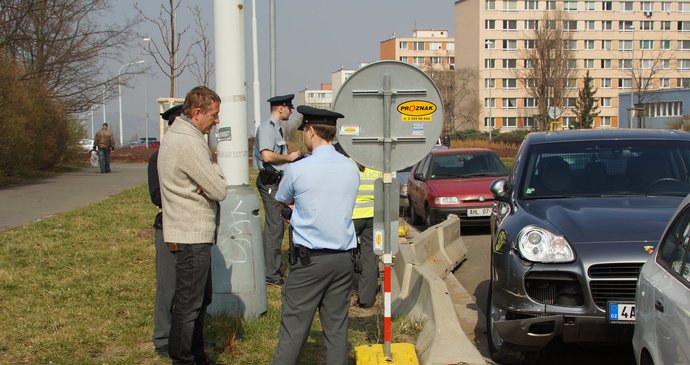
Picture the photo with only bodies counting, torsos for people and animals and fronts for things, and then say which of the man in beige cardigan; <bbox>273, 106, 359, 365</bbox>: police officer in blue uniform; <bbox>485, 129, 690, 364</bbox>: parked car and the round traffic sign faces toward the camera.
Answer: the parked car

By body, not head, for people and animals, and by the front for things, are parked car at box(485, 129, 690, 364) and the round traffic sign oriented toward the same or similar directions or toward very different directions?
very different directions

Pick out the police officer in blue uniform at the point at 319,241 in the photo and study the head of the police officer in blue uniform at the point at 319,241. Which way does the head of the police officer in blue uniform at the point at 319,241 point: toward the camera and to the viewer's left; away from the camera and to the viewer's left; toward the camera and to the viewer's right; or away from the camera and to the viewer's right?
away from the camera and to the viewer's left

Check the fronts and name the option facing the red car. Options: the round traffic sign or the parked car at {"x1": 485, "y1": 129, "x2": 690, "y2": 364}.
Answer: the round traffic sign

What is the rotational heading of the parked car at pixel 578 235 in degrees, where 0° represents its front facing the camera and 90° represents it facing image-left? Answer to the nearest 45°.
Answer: approximately 0°

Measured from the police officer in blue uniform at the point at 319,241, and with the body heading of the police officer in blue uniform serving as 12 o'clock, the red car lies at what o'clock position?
The red car is roughly at 2 o'clock from the police officer in blue uniform.

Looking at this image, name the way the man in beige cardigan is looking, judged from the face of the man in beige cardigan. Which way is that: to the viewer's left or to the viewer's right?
to the viewer's right

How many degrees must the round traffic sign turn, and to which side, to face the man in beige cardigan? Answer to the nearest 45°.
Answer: approximately 135° to its left

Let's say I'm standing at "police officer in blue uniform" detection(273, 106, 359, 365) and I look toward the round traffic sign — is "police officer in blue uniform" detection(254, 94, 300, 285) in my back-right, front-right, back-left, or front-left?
front-left

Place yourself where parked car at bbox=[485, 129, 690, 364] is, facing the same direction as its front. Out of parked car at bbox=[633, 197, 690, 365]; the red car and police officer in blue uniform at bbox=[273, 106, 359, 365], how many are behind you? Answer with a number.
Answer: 1

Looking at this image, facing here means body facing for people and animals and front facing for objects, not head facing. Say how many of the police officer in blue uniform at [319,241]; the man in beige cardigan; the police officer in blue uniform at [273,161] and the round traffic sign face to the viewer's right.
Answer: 2

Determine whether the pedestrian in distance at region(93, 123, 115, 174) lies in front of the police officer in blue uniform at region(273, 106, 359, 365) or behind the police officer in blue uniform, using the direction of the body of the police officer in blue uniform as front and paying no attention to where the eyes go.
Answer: in front

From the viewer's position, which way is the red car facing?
facing the viewer and to the right of the viewer

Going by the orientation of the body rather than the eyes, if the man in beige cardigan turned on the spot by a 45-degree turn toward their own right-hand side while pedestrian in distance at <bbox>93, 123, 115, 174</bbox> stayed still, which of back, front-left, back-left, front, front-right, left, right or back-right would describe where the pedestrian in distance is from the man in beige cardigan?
back-left

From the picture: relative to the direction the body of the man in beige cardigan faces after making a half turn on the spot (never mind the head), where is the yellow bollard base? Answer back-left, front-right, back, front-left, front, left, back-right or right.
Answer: back

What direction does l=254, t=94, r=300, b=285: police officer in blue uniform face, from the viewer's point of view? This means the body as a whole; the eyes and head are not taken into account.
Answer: to the viewer's right
